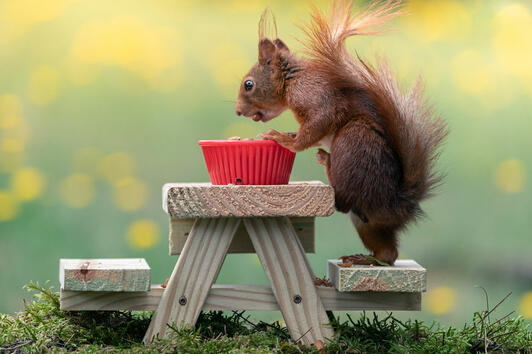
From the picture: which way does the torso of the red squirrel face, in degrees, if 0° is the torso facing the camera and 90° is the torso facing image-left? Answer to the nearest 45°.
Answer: approximately 90°
